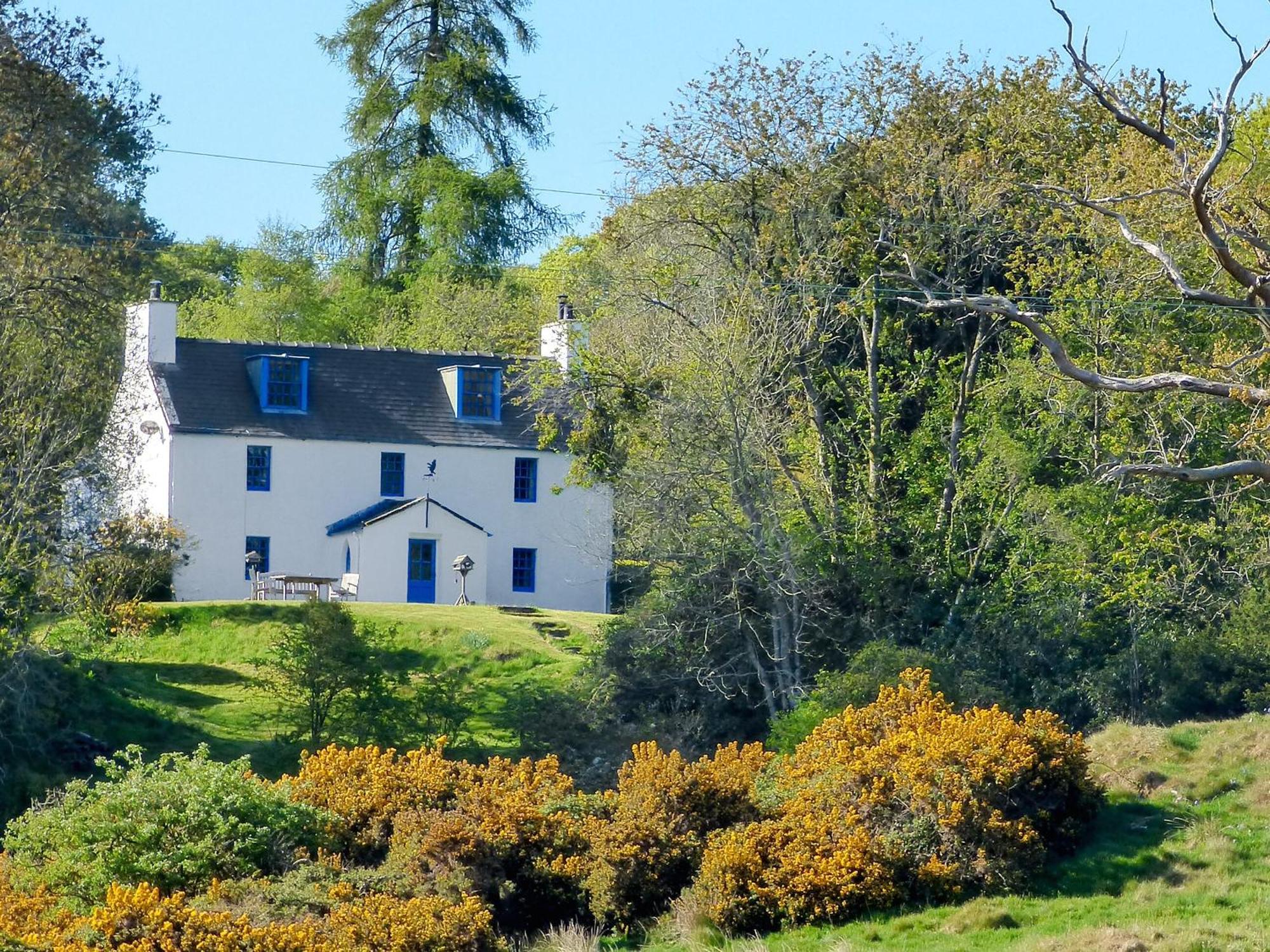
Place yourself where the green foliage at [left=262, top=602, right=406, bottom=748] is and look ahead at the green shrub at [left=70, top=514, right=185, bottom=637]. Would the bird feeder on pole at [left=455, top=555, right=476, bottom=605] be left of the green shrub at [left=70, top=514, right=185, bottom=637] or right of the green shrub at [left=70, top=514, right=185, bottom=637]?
right

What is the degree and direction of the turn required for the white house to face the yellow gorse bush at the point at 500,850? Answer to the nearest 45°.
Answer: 0° — it already faces it

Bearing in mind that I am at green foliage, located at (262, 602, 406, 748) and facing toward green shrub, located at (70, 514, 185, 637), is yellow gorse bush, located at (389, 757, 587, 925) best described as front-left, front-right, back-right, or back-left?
back-left

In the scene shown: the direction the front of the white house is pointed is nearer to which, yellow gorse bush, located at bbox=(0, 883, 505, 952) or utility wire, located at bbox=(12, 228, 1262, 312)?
the yellow gorse bush

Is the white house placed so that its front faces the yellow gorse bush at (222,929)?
yes

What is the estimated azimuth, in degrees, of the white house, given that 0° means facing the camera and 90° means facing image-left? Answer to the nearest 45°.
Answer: approximately 0°

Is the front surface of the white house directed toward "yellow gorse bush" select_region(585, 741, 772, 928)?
yes
